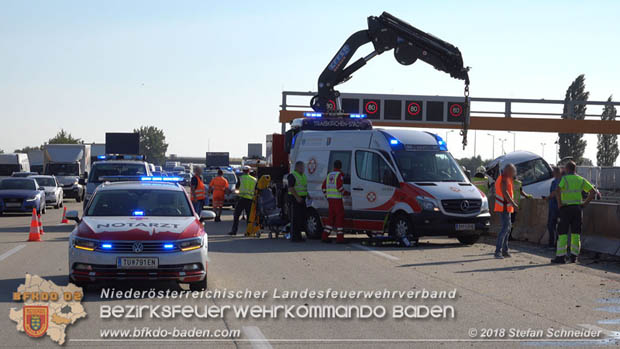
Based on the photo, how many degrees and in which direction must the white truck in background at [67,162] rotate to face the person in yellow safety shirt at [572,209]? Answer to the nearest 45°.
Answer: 0° — it already faces them

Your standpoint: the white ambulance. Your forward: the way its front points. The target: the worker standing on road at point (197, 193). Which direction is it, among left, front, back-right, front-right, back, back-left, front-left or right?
back

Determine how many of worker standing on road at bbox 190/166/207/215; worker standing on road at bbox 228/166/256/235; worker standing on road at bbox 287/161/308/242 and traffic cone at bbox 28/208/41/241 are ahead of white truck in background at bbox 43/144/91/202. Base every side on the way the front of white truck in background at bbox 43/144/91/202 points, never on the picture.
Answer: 4

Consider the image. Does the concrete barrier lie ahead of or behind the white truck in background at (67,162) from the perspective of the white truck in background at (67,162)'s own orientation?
ahead

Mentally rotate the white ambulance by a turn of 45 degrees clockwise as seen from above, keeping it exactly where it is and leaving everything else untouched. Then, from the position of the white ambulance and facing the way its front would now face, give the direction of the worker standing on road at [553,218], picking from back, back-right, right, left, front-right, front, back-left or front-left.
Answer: left

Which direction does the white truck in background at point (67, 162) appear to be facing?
toward the camera
